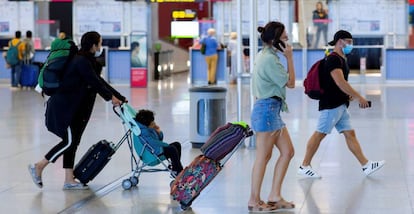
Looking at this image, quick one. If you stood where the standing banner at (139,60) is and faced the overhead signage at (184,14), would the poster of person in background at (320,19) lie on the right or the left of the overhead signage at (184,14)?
right

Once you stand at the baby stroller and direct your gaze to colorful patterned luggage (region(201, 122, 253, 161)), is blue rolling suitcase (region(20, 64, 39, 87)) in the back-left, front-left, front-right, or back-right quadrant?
back-left

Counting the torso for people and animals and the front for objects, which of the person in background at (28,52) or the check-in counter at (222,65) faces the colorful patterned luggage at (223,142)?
the check-in counter

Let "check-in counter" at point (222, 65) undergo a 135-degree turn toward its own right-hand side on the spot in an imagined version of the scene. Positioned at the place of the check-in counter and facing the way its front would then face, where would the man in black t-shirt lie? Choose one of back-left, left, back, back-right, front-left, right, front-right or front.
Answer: back-left

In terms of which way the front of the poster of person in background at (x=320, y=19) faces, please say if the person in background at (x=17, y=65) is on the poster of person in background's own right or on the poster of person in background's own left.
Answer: on the poster of person in background's own right

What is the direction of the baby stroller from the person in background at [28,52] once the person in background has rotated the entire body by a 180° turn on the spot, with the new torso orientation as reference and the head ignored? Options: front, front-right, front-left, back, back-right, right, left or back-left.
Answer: front

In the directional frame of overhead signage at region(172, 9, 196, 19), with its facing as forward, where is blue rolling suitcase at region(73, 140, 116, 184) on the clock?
The blue rolling suitcase is roughly at 12 o'clock from the overhead signage.

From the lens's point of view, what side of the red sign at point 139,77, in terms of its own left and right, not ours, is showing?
front

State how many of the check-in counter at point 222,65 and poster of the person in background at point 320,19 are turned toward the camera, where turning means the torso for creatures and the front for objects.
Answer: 2

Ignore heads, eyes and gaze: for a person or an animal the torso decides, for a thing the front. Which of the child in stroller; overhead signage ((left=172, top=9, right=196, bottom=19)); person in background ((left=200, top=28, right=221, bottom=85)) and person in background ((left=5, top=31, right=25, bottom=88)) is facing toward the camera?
the overhead signage

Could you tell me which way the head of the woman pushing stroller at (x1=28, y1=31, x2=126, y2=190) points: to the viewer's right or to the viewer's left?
to the viewer's right
